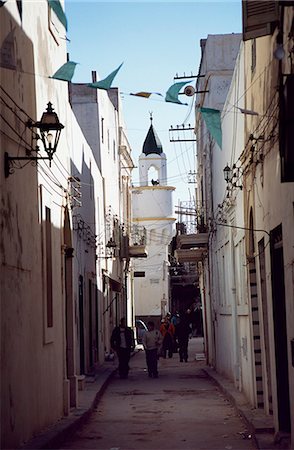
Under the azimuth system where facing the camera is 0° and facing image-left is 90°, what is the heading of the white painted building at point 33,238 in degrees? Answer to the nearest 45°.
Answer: approximately 270°

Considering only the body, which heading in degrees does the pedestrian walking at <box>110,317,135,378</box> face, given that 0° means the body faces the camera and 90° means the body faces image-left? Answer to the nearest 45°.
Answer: approximately 0°

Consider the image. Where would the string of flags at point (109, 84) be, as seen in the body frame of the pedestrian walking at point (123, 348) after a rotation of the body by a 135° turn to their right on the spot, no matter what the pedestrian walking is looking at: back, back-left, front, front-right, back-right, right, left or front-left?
back-left

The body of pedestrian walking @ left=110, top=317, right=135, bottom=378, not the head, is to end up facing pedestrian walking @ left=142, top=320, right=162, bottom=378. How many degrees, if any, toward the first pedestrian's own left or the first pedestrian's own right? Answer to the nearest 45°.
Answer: approximately 45° to the first pedestrian's own left

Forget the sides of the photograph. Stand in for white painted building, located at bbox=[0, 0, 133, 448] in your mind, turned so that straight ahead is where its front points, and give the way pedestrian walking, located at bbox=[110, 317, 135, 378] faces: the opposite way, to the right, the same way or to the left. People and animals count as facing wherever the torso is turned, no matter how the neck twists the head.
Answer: to the right

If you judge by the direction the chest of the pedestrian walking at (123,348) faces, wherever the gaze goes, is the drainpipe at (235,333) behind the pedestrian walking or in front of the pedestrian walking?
in front

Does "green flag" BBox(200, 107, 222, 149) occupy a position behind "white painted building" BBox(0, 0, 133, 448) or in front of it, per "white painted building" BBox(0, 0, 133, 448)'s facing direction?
in front

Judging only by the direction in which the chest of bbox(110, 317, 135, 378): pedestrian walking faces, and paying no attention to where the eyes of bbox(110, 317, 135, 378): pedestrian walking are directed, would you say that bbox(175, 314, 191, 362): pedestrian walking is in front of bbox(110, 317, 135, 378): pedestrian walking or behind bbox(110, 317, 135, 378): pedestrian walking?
behind

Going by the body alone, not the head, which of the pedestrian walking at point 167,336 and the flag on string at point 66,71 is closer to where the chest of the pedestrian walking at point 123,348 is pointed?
the flag on string

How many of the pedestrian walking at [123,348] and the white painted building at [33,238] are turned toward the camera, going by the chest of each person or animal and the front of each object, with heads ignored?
1
